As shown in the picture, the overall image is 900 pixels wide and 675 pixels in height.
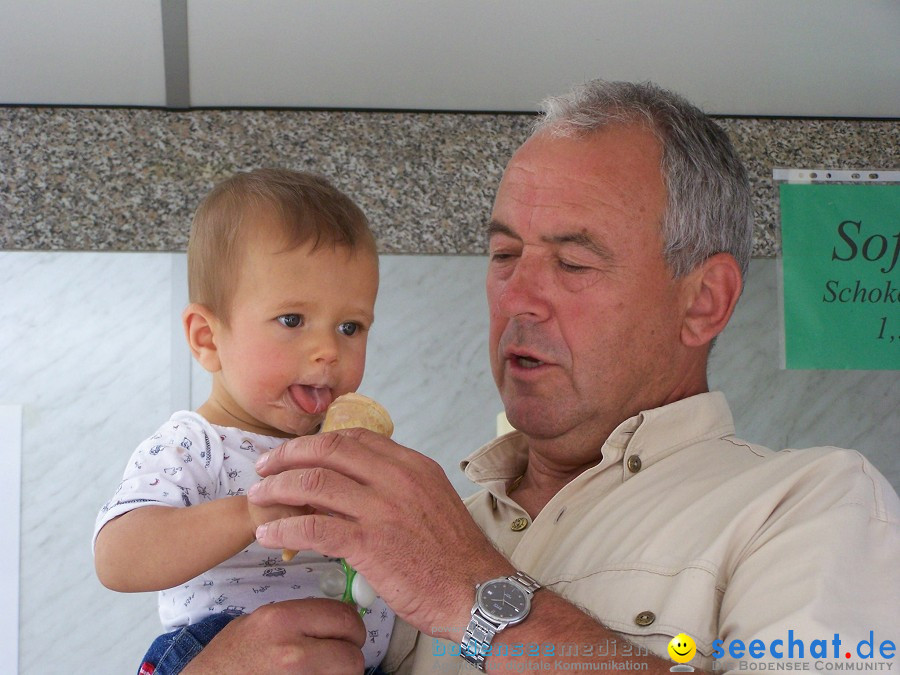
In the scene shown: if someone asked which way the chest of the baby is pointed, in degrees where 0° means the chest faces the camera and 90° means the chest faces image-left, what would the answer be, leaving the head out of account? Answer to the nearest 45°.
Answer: approximately 315°

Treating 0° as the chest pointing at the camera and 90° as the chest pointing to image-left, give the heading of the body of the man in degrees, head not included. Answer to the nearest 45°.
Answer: approximately 45°
